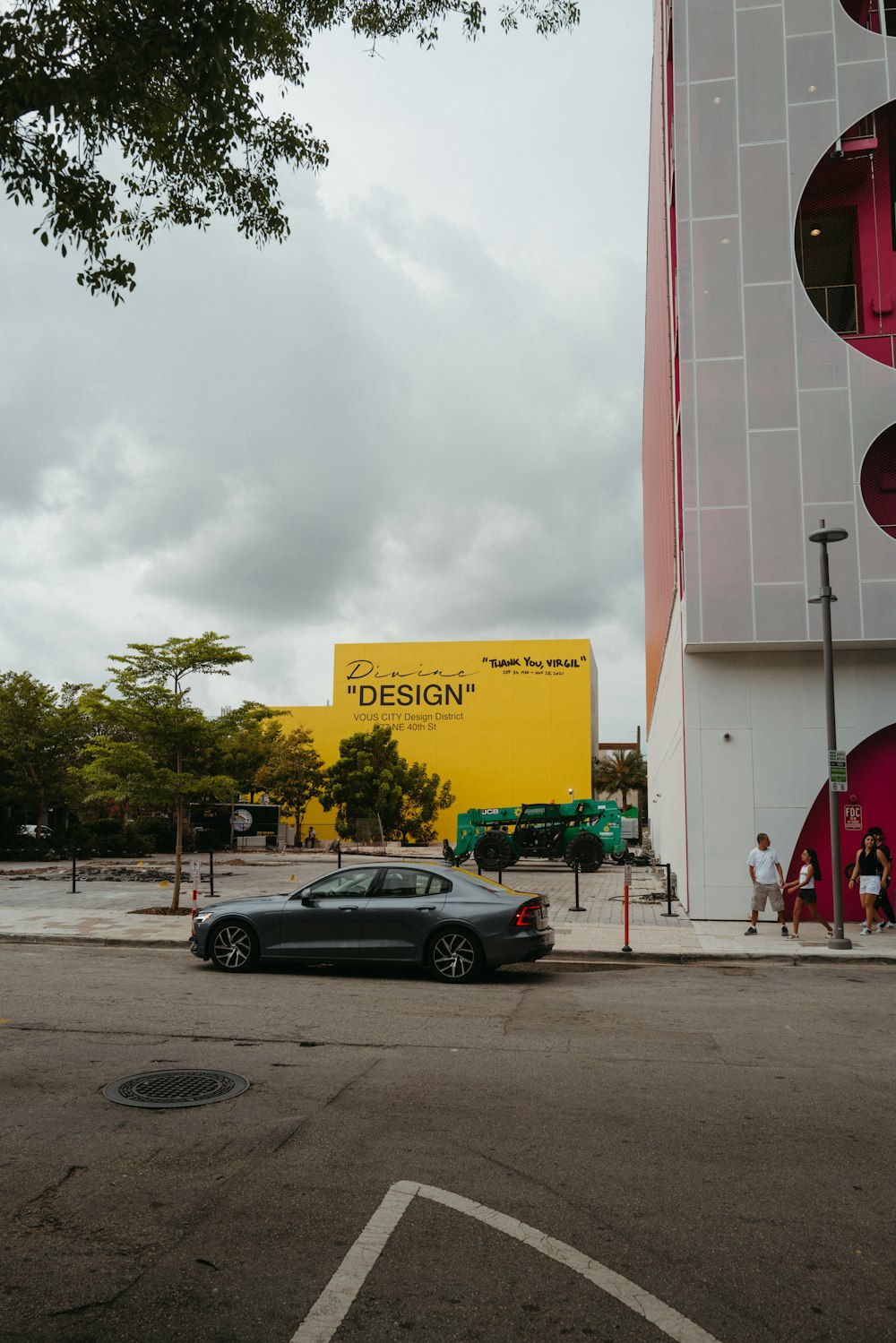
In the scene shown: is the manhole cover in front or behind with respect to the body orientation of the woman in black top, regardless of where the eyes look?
in front

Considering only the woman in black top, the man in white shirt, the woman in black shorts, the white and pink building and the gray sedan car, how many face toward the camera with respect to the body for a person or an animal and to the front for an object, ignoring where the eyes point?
3

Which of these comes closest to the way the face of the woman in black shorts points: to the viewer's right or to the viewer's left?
to the viewer's left

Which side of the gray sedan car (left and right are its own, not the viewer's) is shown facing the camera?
left
